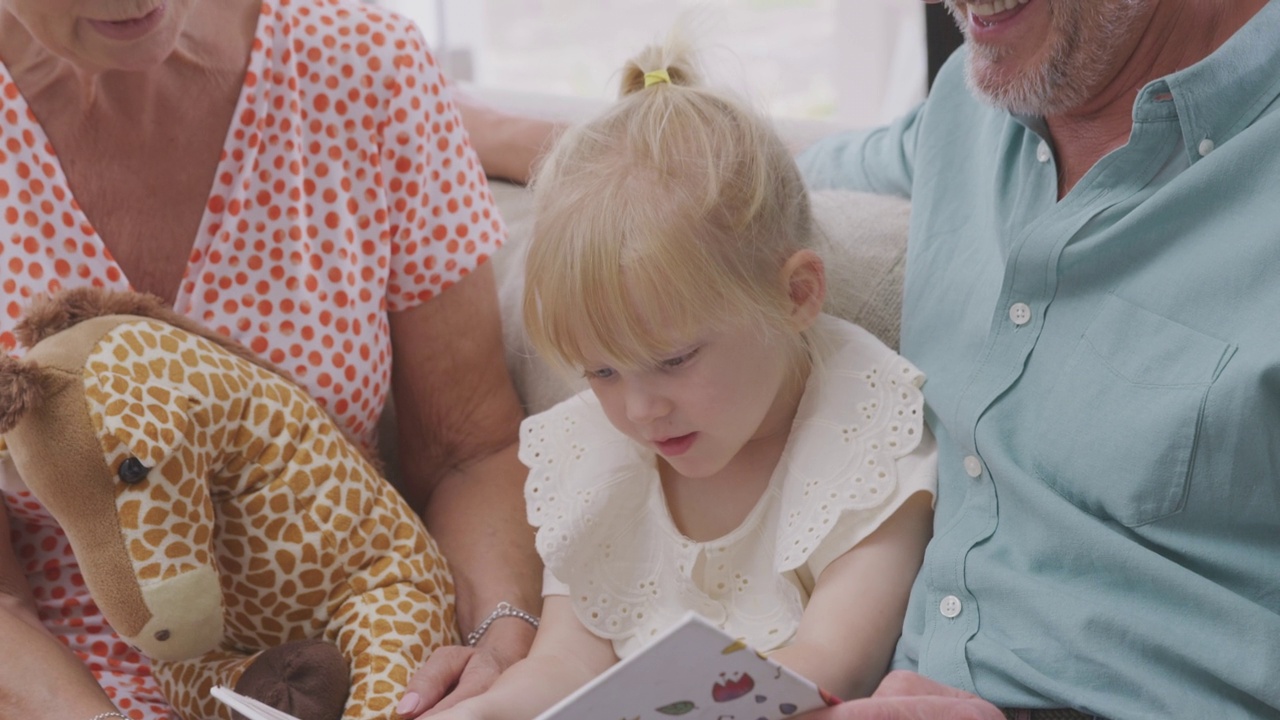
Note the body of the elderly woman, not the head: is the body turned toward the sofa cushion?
no

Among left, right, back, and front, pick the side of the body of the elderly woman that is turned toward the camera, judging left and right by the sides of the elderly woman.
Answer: front

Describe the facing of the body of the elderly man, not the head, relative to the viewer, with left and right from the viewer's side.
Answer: facing the viewer and to the left of the viewer

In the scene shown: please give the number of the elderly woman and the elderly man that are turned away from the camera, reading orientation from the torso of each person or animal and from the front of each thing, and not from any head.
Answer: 0

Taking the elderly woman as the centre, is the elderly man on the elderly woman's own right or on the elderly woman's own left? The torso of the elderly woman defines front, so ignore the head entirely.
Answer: on the elderly woman's own left

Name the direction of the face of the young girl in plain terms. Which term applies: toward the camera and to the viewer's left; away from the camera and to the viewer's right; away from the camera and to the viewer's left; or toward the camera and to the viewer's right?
toward the camera and to the viewer's left

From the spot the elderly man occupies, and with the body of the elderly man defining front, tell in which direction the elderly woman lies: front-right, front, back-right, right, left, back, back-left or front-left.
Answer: front-right

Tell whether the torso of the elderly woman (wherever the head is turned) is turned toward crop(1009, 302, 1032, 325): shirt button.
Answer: no

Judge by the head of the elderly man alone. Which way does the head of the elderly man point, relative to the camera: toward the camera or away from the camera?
toward the camera
